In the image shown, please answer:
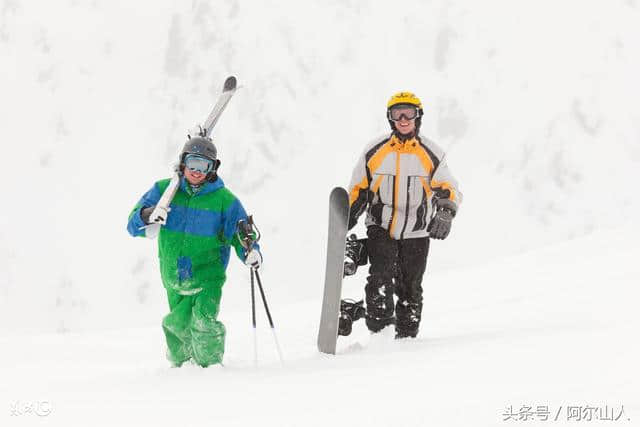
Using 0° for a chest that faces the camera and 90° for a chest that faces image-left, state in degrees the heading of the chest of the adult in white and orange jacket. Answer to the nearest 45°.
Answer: approximately 0°

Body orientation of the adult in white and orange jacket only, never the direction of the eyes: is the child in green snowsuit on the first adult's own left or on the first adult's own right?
on the first adult's own right

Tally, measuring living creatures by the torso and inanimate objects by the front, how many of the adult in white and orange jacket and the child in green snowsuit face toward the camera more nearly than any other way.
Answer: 2

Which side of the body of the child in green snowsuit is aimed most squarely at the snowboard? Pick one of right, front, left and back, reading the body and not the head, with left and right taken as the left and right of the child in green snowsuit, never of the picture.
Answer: left

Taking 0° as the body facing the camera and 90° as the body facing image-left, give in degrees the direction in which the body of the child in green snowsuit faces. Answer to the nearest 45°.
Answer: approximately 0°

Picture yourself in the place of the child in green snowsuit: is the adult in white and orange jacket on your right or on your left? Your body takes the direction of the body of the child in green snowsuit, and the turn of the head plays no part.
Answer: on your left
